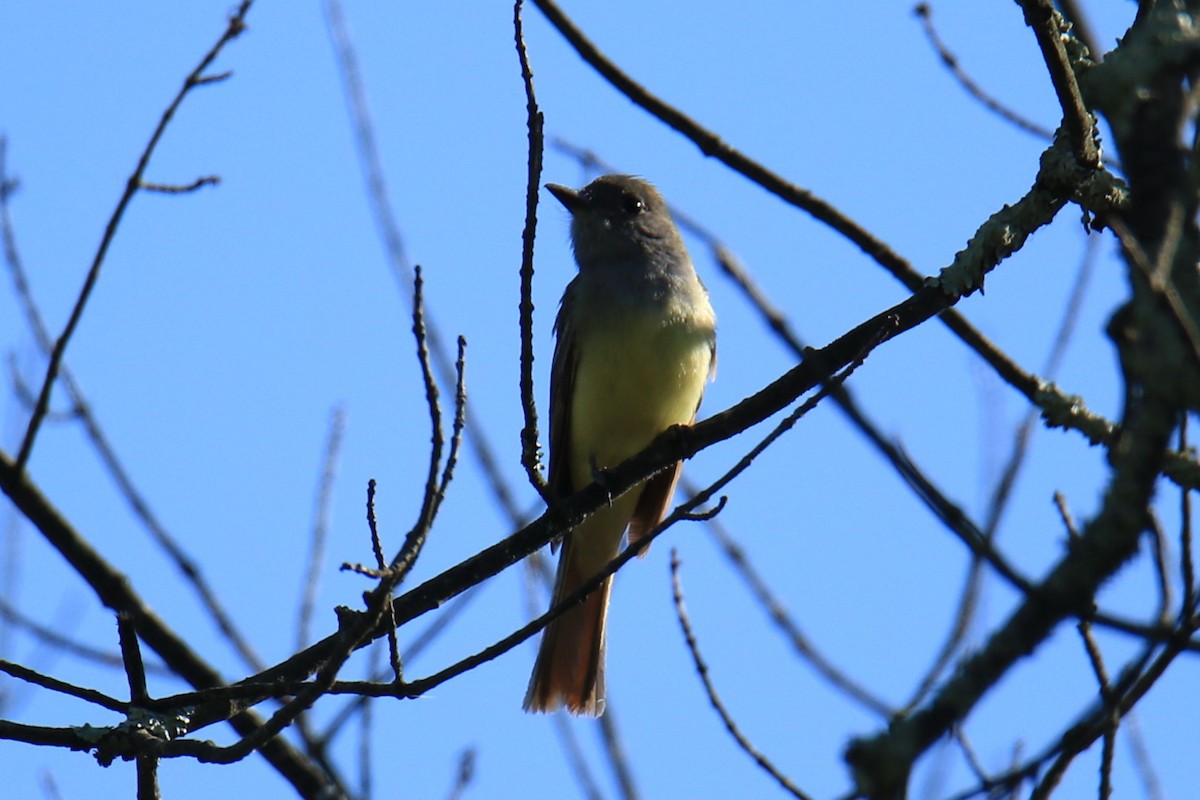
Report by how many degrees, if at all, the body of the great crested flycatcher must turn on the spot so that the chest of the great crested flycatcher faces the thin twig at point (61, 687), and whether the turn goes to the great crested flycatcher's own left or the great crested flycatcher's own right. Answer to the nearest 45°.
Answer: approximately 45° to the great crested flycatcher's own right

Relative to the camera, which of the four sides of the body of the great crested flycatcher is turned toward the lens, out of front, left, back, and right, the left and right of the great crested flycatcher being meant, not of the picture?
front
